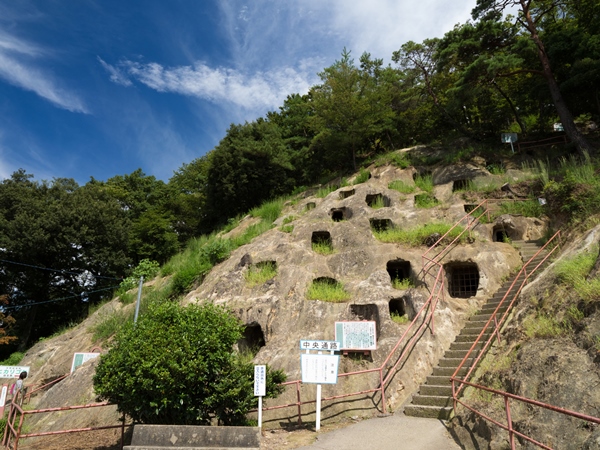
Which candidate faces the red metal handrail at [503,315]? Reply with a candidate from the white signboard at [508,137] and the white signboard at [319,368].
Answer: the white signboard at [508,137]

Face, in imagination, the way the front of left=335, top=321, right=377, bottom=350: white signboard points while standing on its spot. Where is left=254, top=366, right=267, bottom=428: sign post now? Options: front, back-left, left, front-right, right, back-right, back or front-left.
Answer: front-right

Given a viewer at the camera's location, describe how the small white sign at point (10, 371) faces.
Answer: facing the viewer

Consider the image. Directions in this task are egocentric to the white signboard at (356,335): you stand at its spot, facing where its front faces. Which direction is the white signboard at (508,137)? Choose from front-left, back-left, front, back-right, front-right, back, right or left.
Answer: back-left

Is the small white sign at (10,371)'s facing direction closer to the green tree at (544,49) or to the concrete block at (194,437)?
the concrete block

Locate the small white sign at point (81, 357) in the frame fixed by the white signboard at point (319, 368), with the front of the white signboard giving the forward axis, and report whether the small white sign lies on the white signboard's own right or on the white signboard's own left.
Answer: on the white signboard's own right

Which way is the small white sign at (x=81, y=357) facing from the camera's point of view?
toward the camera

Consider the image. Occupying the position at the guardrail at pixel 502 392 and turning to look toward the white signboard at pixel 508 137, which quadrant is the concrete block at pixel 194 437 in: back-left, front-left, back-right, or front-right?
back-left

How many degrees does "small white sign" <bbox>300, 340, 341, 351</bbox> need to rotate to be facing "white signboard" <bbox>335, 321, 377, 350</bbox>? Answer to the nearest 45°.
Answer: approximately 135° to its left

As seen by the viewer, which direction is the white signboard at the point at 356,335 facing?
toward the camera

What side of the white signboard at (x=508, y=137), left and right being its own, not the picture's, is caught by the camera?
front

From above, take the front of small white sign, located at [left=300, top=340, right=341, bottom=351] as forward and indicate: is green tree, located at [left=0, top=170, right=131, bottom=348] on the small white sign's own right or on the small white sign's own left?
on the small white sign's own right
